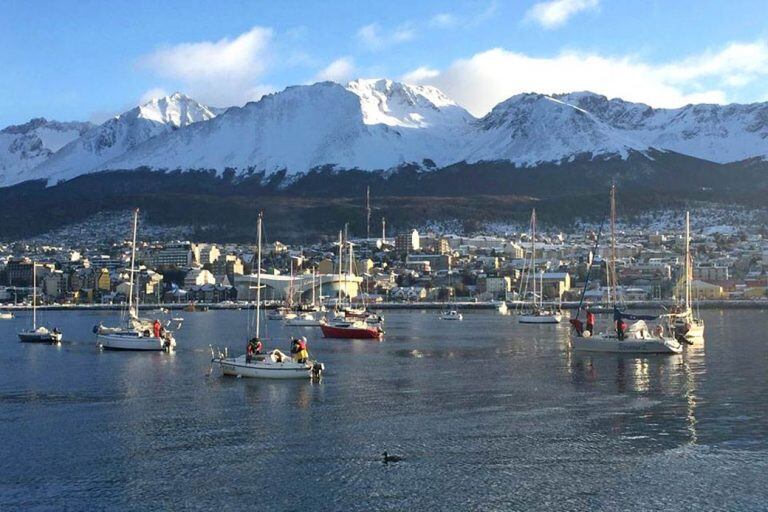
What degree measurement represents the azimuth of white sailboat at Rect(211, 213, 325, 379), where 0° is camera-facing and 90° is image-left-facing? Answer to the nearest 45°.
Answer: approximately 90°

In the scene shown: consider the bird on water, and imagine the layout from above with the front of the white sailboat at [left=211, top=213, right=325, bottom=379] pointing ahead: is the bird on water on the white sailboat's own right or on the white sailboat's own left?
on the white sailboat's own left
